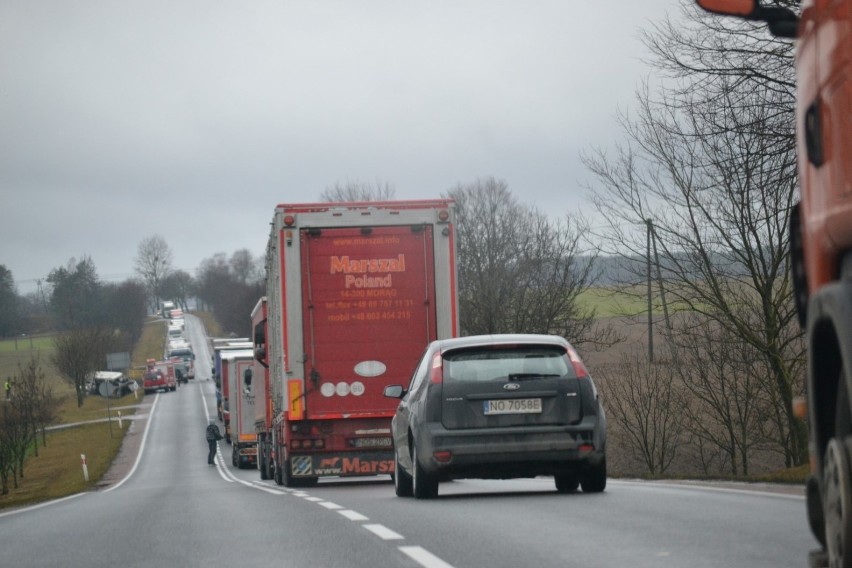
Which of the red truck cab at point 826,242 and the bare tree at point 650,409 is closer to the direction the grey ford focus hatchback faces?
the bare tree

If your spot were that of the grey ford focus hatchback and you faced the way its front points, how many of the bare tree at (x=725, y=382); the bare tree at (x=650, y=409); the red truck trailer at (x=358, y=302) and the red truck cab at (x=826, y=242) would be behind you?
1

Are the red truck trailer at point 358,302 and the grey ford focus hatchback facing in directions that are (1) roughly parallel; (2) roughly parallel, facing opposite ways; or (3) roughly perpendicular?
roughly parallel

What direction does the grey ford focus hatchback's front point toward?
away from the camera

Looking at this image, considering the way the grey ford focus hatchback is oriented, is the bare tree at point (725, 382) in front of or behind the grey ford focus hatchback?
in front

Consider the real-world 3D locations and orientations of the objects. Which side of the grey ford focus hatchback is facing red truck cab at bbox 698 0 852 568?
back

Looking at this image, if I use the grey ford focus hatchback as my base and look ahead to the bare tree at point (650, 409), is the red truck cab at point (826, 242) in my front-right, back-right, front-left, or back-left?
back-right

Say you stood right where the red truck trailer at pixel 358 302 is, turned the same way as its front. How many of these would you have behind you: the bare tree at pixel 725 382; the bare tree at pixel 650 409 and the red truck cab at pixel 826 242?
1

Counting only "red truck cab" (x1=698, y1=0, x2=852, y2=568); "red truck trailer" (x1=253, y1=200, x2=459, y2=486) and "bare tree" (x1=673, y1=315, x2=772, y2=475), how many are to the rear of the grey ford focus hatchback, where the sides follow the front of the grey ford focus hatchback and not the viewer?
1

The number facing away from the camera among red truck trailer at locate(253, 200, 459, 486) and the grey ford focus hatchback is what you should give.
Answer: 2

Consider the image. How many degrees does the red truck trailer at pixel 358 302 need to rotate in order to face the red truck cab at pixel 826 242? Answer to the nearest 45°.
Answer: approximately 180°

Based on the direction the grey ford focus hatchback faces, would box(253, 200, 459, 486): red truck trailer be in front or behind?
in front

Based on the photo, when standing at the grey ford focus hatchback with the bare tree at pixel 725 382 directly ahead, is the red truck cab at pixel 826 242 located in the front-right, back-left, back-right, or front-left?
back-right

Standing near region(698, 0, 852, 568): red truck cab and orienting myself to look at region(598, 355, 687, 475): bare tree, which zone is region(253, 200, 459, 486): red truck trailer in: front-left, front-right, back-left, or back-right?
front-left

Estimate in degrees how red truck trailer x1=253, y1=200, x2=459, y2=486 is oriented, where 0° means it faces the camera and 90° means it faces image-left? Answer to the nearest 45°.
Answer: approximately 180°

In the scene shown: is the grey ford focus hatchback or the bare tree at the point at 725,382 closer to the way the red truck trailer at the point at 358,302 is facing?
the bare tree
